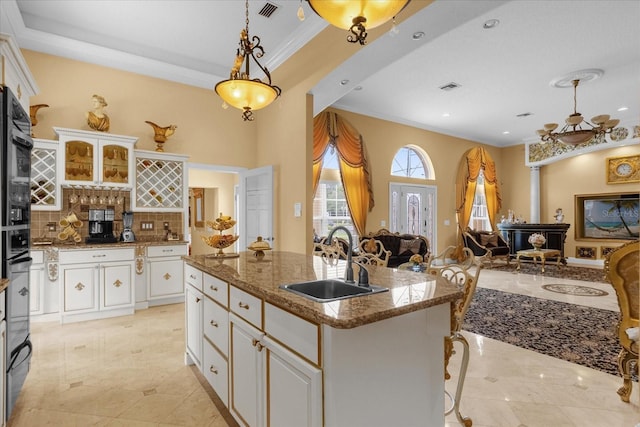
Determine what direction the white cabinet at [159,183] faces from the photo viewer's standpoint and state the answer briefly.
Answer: facing the viewer

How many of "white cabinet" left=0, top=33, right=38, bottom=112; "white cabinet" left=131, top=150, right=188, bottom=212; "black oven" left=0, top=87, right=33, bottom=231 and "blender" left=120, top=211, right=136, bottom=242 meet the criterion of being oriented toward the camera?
2

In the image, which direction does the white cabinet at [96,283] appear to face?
toward the camera

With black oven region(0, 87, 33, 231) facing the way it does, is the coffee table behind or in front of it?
in front

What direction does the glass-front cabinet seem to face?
toward the camera

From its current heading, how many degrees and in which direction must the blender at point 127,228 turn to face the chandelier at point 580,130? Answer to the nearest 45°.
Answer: approximately 45° to its left

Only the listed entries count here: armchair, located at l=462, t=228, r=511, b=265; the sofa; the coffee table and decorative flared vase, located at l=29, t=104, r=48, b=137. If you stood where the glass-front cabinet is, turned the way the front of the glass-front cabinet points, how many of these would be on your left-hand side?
3

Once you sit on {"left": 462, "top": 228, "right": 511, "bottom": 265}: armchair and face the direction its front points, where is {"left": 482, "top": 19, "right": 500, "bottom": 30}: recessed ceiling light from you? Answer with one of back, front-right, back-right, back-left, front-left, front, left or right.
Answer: front-right

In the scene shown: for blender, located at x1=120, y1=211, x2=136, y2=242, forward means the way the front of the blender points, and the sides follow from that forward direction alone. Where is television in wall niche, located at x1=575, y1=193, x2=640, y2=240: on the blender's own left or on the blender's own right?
on the blender's own left

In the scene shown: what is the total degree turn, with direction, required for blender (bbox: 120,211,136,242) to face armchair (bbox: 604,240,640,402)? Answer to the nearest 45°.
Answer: approximately 45° to its left

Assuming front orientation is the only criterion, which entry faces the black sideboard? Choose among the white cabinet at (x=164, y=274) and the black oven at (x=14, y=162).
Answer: the black oven

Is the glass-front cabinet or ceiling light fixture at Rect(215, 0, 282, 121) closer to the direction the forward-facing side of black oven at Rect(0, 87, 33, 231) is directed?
the ceiling light fixture
